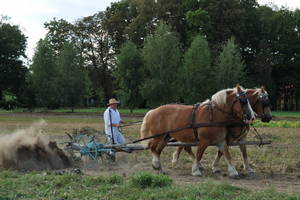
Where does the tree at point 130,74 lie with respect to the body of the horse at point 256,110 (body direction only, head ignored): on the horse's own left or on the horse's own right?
on the horse's own left

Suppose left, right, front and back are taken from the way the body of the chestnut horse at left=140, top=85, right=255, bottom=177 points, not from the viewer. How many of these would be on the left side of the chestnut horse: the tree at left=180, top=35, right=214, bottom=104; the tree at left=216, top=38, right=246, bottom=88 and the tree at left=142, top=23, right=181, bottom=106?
3

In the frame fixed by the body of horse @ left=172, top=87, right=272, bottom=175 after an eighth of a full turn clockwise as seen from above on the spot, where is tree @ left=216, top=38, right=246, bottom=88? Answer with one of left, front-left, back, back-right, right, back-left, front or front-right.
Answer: back-left

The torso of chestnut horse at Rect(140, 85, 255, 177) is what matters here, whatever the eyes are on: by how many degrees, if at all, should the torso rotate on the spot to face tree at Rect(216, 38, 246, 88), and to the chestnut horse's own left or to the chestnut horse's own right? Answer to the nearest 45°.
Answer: approximately 90° to the chestnut horse's own left

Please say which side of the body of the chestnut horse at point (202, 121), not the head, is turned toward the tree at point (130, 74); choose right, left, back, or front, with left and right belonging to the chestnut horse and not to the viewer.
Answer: left

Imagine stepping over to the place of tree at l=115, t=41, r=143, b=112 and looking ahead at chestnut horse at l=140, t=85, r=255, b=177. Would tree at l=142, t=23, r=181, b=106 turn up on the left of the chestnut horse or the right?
left

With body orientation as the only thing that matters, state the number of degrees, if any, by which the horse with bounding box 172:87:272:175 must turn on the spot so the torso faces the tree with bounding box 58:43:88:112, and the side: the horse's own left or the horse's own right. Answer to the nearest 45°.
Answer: approximately 135° to the horse's own left

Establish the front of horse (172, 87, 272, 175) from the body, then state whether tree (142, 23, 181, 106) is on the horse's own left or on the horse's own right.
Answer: on the horse's own left

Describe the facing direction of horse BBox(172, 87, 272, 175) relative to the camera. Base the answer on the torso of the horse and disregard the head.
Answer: to the viewer's right

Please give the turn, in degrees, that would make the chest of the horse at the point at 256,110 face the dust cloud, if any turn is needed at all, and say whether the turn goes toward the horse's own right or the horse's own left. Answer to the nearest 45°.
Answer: approximately 180°

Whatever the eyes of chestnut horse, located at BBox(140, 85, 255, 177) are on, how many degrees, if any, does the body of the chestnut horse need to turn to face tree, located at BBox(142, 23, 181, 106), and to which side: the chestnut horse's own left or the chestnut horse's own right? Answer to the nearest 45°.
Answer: approximately 90° to the chestnut horse's own left

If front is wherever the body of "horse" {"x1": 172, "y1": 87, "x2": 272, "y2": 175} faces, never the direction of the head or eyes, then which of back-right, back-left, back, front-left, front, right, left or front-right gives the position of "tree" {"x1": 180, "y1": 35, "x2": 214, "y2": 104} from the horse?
left

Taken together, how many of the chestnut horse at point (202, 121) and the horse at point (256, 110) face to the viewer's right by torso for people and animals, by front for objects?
2

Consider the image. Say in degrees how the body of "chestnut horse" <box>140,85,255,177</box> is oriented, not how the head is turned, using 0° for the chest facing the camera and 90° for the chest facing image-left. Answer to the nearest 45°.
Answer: approximately 270°
